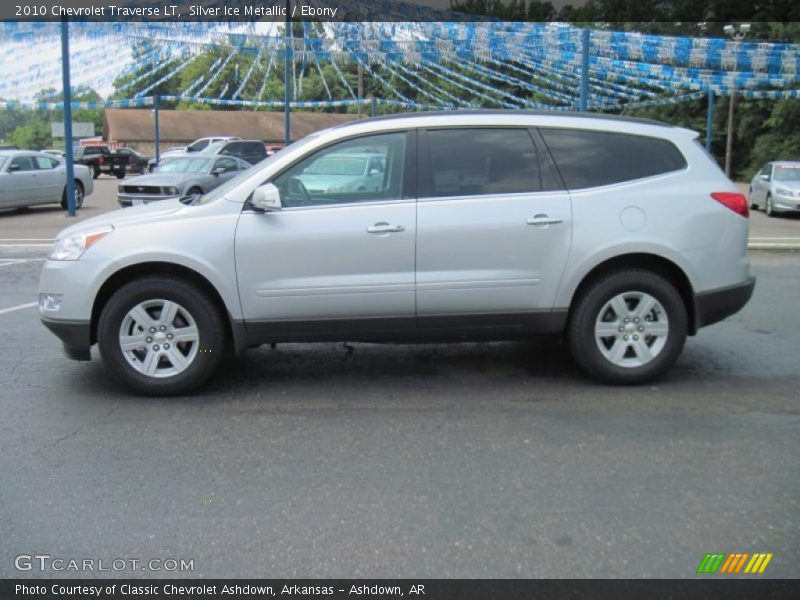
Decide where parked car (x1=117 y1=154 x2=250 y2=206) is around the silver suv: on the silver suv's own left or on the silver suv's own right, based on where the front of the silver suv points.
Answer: on the silver suv's own right

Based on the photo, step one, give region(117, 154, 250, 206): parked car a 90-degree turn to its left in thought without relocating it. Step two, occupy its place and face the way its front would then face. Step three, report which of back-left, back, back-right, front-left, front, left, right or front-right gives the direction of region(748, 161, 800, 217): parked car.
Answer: front-left

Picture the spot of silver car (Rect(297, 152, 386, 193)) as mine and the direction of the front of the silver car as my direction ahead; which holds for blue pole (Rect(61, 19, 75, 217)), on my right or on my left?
on my right

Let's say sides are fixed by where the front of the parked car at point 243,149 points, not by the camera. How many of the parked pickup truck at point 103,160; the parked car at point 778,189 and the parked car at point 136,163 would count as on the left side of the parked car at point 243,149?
1

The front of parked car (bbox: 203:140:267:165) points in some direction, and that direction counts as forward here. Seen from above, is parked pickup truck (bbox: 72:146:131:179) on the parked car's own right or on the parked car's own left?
on the parked car's own right

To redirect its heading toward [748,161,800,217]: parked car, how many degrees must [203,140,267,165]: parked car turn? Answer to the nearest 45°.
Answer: approximately 90° to its left

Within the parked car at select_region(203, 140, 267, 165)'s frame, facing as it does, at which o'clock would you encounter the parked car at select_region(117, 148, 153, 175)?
the parked car at select_region(117, 148, 153, 175) is roughly at 4 o'clock from the parked car at select_region(203, 140, 267, 165).

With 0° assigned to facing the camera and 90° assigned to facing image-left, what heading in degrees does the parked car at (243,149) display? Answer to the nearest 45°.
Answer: approximately 45°

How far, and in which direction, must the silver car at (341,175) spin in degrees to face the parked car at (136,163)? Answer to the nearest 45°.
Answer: approximately 135° to its right

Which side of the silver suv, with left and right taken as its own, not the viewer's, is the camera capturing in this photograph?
left
